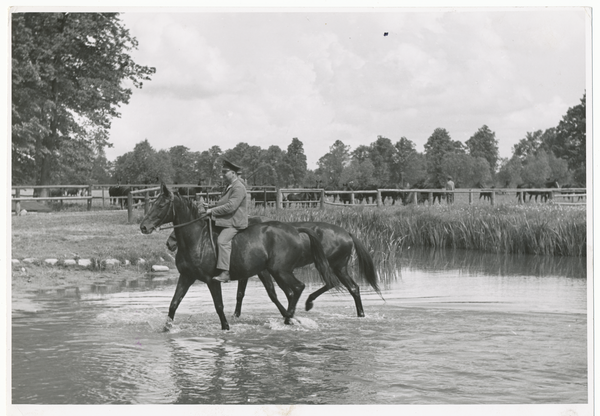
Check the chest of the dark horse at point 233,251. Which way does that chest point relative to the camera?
to the viewer's left

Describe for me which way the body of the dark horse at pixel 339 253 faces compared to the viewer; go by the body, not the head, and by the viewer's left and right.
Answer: facing to the left of the viewer

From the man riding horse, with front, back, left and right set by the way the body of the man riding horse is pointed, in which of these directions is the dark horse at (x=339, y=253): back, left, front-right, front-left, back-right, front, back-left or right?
back-right

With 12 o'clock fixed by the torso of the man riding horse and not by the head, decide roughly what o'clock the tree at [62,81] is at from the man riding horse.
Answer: The tree is roughly at 2 o'clock from the man riding horse.

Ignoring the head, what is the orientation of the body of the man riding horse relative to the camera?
to the viewer's left

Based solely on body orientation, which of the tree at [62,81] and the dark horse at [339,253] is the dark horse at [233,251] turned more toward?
the tree

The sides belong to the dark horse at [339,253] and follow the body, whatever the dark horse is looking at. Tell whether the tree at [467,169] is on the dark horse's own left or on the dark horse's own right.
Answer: on the dark horse's own right

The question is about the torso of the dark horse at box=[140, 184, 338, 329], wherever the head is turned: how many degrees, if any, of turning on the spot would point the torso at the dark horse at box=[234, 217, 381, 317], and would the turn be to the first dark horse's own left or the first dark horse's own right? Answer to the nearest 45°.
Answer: approximately 135° to the first dark horse's own right
